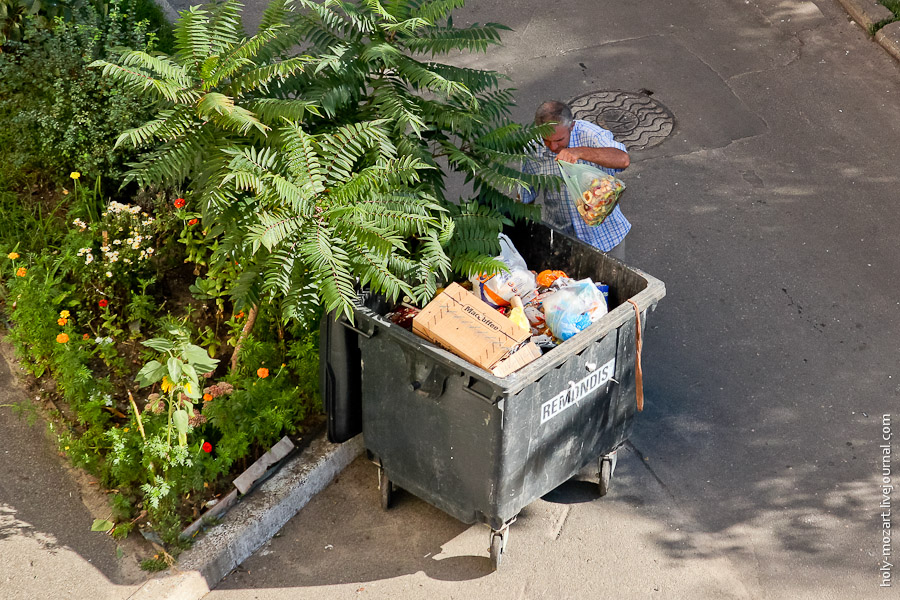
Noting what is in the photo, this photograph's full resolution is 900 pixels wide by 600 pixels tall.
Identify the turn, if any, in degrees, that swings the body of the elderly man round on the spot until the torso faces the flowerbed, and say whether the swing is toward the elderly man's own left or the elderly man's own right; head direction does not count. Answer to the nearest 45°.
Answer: approximately 45° to the elderly man's own right

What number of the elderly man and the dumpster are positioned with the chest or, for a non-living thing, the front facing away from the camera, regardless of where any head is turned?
0

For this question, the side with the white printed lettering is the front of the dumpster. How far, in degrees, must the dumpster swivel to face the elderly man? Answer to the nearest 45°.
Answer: approximately 135° to its left

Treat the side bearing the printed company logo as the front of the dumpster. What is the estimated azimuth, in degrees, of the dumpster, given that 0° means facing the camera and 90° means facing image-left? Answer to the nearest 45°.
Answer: approximately 315°

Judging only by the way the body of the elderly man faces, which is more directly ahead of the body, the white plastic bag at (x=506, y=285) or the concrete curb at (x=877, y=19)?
the white plastic bag

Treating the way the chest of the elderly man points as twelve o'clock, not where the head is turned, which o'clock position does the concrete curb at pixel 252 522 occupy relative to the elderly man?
The concrete curb is roughly at 12 o'clock from the elderly man.

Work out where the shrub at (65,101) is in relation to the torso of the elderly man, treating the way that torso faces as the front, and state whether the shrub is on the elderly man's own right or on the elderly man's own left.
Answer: on the elderly man's own right
